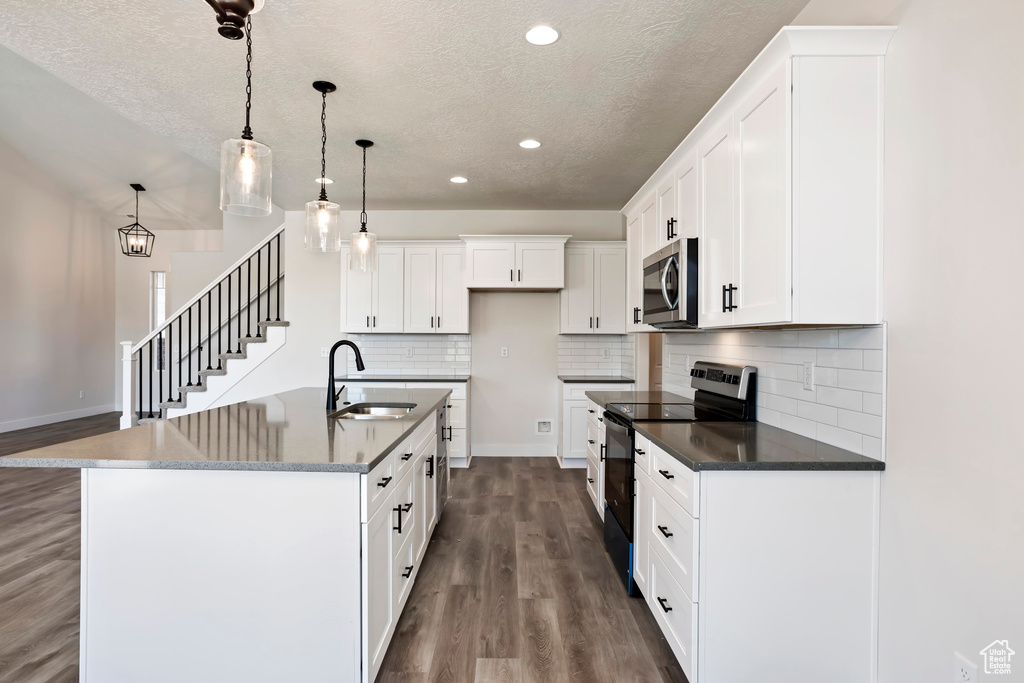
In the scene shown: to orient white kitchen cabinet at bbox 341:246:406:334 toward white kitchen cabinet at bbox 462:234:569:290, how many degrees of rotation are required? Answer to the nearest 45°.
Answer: approximately 90° to its left

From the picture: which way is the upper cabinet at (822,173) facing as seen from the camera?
to the viewer's left

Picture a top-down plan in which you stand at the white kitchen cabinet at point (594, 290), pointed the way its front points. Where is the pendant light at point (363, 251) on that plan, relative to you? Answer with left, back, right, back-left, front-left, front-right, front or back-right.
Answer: front-right

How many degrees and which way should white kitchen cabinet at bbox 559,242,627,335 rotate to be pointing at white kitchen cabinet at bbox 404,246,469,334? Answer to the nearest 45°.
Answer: approximately 90° to its right

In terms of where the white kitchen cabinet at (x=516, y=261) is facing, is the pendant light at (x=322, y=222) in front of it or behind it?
in front
